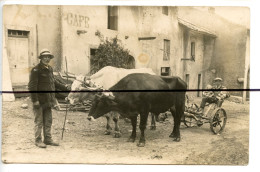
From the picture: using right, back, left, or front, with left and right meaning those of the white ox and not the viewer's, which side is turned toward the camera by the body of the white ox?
left

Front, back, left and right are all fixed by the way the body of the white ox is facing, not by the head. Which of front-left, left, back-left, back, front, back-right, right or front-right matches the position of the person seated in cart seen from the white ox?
back
